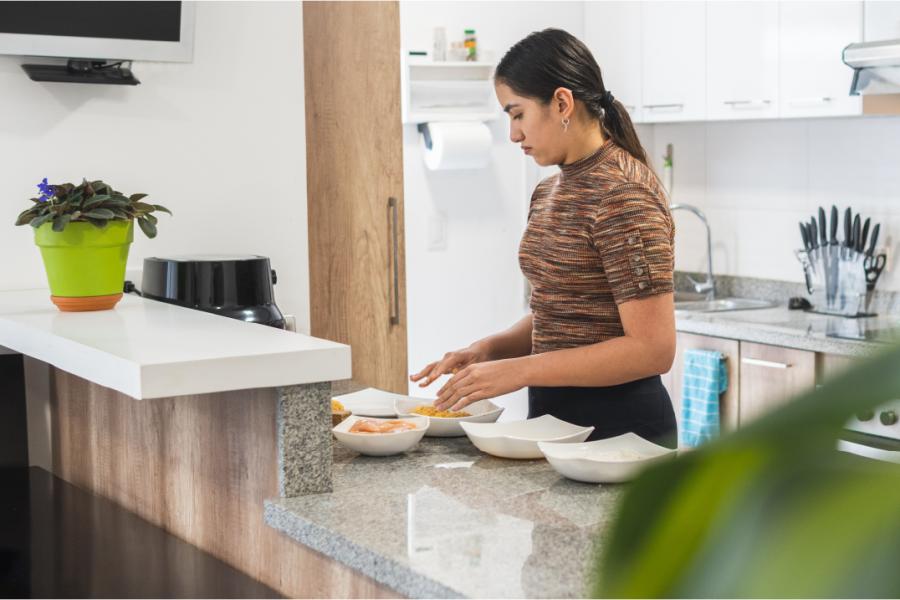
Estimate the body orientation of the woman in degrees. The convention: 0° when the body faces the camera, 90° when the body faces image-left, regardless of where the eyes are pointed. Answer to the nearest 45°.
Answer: approximately 45°

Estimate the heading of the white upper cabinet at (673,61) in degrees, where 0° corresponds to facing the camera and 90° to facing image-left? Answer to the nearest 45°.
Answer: approximately 0°

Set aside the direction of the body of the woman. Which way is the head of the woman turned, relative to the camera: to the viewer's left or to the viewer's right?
to the viewer's left

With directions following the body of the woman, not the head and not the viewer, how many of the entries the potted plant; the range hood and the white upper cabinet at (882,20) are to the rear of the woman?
2

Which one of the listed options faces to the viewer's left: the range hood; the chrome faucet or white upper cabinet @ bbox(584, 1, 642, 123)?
the chrome faucet

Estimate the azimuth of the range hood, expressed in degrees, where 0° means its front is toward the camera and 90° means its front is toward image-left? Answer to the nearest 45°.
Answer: approximately 0°

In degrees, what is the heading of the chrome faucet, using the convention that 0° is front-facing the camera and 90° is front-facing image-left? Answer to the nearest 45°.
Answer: approximately 90°

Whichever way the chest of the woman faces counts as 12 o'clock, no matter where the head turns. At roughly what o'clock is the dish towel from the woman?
The dish towel is roughly at 5 o'clock from the woman.

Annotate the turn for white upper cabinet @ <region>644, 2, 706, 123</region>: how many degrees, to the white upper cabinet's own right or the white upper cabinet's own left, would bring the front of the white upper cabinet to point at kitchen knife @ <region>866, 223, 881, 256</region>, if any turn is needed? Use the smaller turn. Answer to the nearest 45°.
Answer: approximately 45° to the white upper cabinet's own left
